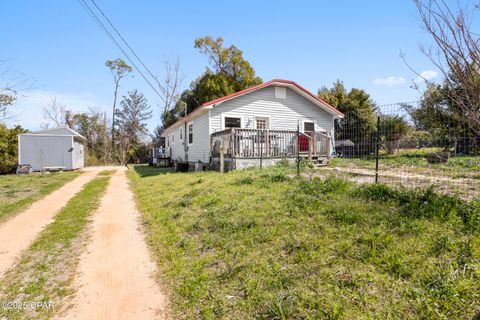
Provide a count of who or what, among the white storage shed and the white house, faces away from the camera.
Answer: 0

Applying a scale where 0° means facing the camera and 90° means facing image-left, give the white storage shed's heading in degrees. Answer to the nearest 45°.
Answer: approximately 0°

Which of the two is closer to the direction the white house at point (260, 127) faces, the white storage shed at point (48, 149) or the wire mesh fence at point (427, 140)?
the wire mesh fence

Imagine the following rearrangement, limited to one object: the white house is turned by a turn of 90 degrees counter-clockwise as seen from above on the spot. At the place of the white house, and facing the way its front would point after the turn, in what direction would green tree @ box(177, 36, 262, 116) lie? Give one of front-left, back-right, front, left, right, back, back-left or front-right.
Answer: front-left

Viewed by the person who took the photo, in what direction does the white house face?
facing the viewer and to the right of the viewer

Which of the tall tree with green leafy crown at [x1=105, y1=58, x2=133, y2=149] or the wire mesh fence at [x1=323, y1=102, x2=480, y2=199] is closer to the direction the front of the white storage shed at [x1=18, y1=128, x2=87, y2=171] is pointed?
the wire mesh fence
